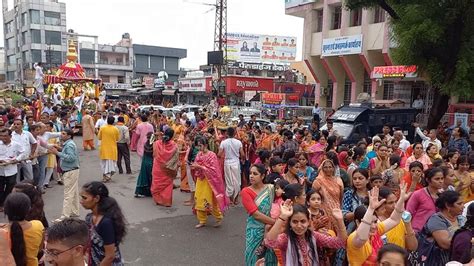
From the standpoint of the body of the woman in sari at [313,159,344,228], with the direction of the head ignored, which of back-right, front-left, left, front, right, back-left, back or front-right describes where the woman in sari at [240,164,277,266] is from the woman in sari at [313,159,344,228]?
front-right

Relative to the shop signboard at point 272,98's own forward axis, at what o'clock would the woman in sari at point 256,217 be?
The woman in sari is roughly at 12 o'clock from the shop signboard.

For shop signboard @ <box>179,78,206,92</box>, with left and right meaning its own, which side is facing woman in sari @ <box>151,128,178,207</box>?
front

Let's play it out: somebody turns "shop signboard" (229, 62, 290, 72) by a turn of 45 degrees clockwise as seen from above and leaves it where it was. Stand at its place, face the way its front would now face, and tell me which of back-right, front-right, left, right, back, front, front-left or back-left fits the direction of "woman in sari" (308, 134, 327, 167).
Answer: front-left

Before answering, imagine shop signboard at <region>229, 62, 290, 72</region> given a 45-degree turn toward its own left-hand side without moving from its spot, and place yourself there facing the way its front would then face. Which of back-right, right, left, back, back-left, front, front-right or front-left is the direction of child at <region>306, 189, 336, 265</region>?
front-right

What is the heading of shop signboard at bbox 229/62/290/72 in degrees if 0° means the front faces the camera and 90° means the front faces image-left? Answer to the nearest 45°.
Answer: approximately 0°

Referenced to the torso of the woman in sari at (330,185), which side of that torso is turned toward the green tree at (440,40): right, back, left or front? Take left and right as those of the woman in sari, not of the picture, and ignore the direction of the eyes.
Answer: back

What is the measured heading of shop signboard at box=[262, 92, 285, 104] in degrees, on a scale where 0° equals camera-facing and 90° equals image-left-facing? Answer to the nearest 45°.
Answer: approximately 0°

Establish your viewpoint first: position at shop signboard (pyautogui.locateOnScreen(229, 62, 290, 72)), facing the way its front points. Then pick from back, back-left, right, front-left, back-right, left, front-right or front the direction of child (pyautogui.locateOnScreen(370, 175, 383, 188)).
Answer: front

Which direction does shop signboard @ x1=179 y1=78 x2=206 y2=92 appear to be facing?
toward the camera
